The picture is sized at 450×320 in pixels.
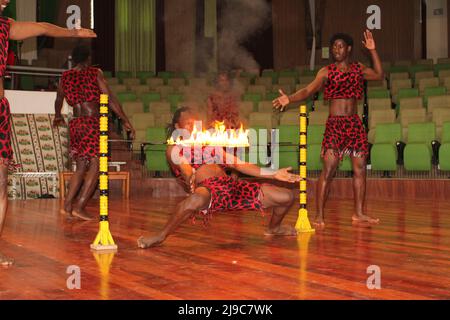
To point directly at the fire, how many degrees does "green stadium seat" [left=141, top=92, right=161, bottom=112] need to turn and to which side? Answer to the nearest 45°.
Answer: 0° — it already faces it

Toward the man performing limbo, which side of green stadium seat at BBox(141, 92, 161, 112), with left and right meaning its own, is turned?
front

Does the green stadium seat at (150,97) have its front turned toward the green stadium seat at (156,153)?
yes

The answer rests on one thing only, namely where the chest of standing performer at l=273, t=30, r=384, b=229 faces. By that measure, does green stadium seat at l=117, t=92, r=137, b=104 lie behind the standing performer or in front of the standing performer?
behind

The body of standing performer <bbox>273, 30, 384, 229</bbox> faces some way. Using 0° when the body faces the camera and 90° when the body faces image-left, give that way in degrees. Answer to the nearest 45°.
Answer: approximately 0°

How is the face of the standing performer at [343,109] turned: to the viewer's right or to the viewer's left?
to the viewer's left

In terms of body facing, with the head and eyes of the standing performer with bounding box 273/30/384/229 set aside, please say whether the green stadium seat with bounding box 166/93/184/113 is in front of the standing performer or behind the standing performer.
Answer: behind

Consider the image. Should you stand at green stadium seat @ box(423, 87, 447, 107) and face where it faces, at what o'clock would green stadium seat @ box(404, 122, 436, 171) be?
green stadium seat @ box(404, 122, 436, 171) is roughly at 12 o'clock from green stadium seat @ box(423, 87, 447, 107).
